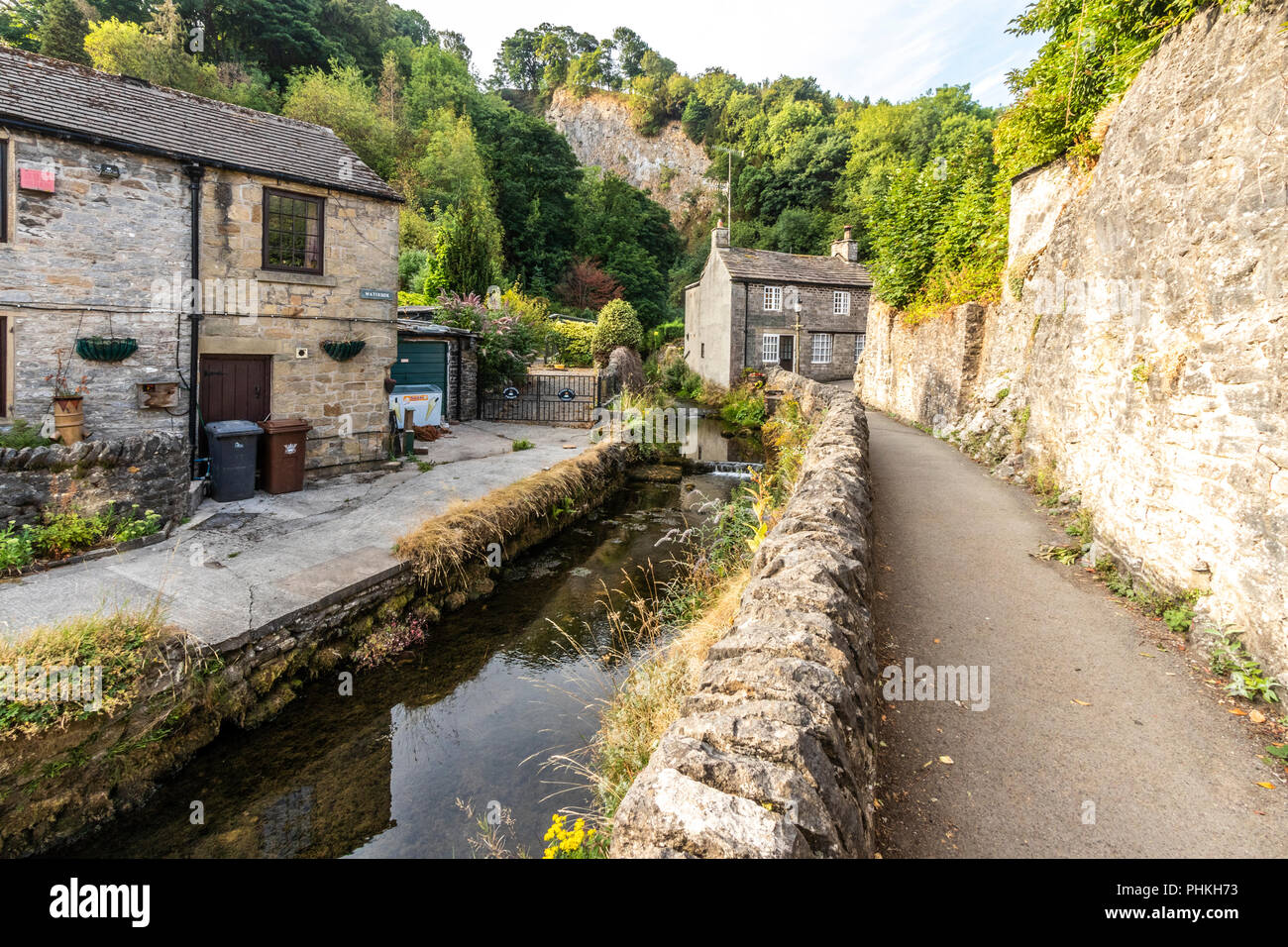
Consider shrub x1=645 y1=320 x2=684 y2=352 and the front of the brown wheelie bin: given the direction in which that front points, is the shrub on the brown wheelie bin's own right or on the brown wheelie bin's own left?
on the brown wheelie bin's own left

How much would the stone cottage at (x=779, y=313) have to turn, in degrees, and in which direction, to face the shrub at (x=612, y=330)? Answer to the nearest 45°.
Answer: approximately 90° to its right

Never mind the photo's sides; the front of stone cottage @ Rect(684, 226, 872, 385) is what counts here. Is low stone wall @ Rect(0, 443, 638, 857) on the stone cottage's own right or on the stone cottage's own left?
on the stone cottage's own right

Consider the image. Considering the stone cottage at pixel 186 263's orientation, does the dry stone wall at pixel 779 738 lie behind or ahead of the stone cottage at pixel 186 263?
ahead

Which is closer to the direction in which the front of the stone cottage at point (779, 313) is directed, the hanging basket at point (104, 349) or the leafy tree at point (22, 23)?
the hanging basket

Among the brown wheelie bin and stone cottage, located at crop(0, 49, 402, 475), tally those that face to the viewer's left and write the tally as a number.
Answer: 0

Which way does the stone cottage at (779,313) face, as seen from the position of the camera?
facing the viewer and to the right of the viewer

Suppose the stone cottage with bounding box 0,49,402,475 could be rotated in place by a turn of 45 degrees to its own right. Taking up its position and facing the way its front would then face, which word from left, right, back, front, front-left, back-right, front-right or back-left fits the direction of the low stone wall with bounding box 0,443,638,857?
front

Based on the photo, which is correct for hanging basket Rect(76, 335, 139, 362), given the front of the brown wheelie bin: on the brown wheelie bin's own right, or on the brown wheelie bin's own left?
on the brown wheelie bin's own right
